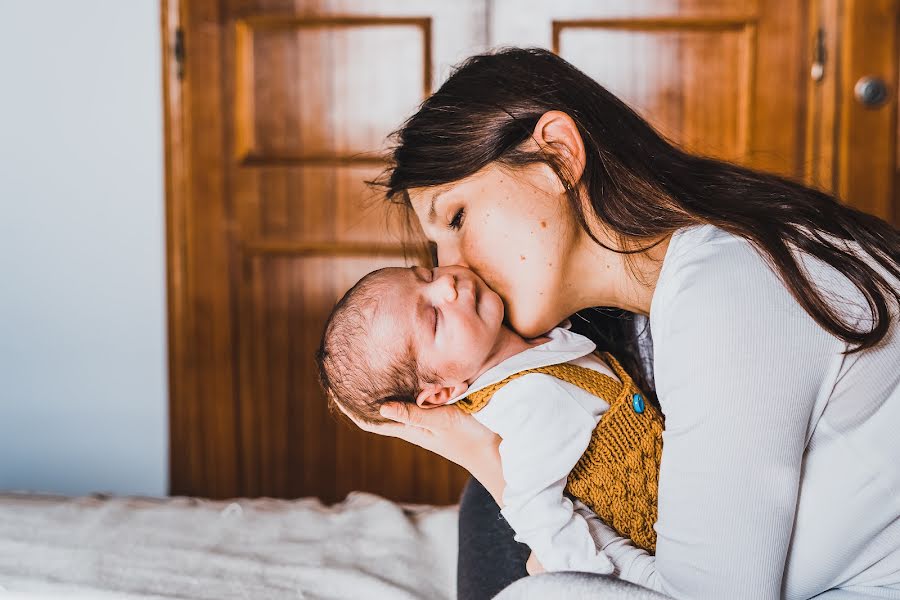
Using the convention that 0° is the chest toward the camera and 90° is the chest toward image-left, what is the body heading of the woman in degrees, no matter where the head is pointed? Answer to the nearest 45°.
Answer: approximately 90°

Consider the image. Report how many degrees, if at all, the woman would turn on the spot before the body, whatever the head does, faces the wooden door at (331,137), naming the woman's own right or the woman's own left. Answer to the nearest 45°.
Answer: approximately 45° to the woman's own right

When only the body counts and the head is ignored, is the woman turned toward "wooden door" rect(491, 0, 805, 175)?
no

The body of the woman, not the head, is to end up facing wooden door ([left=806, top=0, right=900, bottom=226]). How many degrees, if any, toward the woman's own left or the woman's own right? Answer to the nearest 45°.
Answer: approximately 90° to the woman's own right
